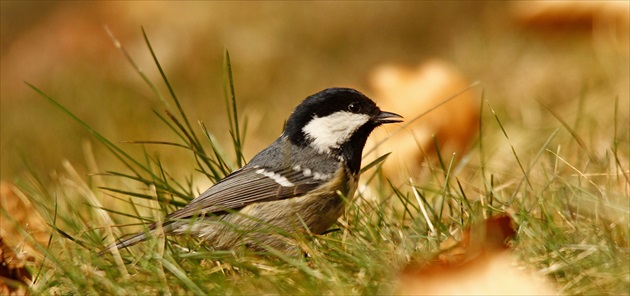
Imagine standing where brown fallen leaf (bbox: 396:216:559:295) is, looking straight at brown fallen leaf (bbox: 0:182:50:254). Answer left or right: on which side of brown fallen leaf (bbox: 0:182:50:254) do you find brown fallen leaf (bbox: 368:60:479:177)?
right

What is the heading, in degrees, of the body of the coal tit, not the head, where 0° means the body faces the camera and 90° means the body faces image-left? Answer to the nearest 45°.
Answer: approximately 270°

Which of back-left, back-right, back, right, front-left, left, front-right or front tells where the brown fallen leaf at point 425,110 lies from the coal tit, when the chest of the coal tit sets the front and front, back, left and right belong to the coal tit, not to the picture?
front-left

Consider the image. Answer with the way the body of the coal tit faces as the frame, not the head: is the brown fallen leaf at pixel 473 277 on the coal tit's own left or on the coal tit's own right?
on the coal tit's own right

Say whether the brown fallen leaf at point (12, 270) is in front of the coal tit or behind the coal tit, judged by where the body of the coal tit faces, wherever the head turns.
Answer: behind

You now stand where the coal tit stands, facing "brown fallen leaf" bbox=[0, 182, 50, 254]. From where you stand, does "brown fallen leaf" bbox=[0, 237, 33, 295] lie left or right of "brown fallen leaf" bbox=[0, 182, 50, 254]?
left

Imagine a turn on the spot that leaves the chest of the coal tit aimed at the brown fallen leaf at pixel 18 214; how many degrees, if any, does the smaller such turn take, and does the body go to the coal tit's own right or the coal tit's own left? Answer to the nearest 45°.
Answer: approximately 135° to the coal tit's own left

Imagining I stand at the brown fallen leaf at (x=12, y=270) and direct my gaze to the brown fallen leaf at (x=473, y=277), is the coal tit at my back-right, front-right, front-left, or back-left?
front-left
